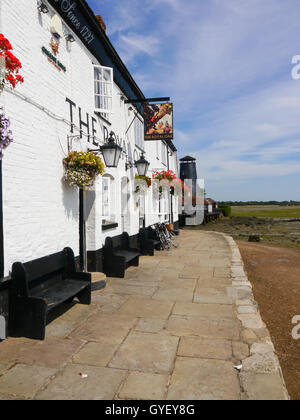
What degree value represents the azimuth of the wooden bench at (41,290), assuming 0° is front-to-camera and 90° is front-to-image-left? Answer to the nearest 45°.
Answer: approximately 315°

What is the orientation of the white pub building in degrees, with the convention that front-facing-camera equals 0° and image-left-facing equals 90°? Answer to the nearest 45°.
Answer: approximately 315°

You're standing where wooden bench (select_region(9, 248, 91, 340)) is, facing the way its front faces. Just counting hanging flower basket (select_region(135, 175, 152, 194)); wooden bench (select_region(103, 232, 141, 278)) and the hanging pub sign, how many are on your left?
3

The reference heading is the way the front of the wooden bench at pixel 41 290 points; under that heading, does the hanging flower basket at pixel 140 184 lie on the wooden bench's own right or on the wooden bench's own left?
on the wooden bench's own left

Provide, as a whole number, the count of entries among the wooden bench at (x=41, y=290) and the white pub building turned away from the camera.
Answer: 0
